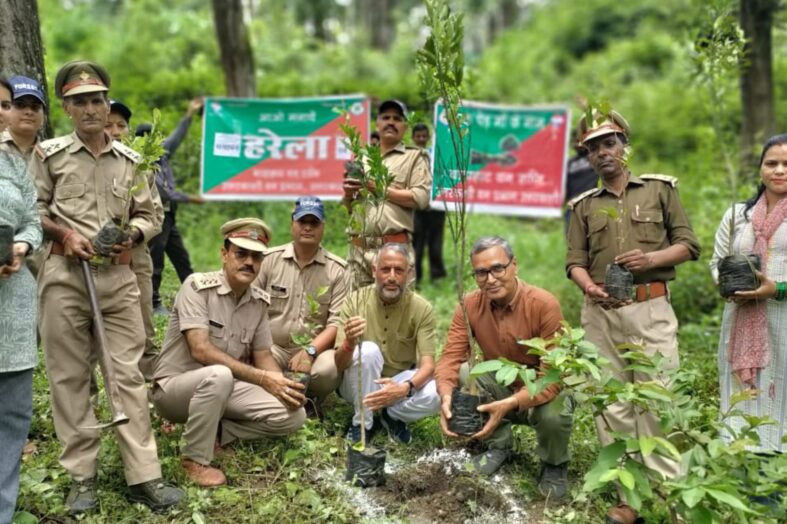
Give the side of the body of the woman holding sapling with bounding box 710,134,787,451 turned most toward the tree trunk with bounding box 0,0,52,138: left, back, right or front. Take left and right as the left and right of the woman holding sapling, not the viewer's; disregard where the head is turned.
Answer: right

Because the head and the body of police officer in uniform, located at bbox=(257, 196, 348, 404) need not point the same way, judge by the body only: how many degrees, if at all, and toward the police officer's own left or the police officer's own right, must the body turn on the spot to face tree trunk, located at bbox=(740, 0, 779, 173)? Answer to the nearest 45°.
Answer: approximately 135° to the police officer's own left

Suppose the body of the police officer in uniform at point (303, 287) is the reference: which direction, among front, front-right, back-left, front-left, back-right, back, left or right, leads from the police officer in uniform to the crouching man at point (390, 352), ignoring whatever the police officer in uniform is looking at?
front-left

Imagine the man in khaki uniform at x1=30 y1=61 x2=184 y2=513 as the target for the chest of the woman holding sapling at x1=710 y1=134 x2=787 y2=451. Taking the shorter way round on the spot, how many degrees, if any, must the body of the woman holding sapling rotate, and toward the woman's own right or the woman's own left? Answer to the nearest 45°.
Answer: approximately 45° to the woman's own right

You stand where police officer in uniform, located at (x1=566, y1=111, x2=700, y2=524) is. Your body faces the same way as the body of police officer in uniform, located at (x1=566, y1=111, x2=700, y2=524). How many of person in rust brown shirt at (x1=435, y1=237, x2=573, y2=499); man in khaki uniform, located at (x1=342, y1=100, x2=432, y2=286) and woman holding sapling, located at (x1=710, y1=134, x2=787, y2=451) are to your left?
1

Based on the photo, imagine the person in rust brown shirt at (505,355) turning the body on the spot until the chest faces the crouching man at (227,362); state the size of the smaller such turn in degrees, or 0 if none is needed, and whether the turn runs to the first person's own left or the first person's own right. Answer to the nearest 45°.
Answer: approximately 90° to the first person's own right

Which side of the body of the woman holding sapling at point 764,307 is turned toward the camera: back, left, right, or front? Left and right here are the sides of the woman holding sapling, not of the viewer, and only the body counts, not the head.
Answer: front

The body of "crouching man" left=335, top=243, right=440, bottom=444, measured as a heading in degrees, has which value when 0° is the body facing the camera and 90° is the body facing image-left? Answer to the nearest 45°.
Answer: approximately 0°

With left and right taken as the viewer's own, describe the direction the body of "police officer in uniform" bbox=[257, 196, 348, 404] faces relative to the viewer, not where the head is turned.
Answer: facing the viewer
